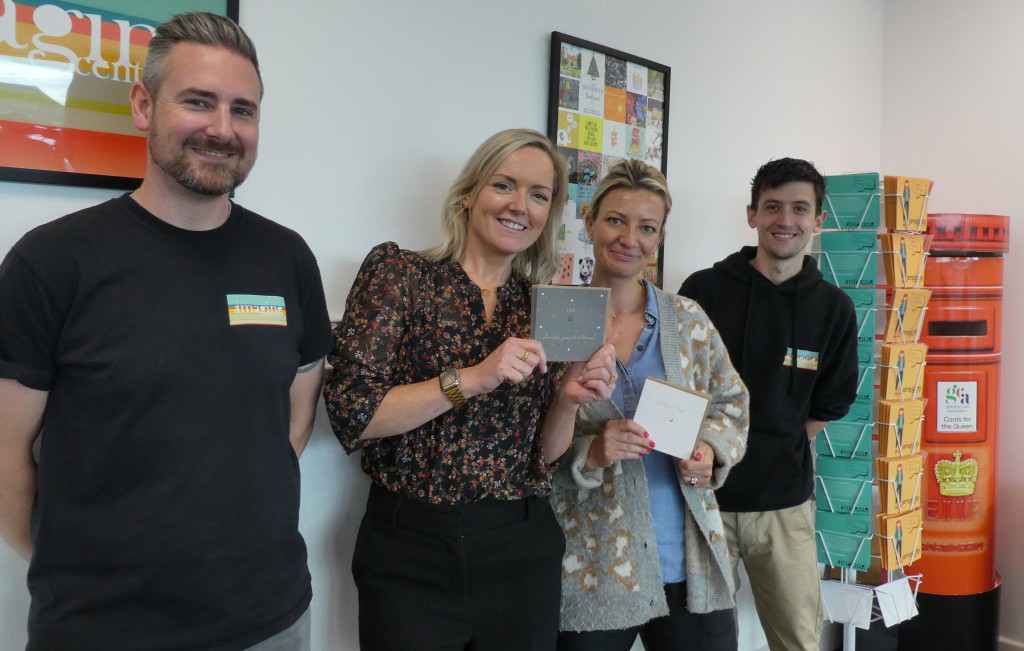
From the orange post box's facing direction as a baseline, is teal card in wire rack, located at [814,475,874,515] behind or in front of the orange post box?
in front

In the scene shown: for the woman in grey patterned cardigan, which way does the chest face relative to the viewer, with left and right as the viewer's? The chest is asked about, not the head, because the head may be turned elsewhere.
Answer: facing the viewer

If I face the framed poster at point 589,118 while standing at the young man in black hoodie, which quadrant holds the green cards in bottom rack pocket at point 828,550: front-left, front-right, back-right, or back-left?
back-right

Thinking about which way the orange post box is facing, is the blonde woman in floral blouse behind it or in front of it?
in front

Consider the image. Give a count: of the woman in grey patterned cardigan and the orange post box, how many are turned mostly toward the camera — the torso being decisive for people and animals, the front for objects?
2

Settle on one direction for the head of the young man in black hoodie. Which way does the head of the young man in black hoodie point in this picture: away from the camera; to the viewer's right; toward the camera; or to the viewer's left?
toward the camera

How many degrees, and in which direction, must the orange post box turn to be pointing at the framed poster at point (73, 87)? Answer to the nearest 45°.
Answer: approximately 45° to its right

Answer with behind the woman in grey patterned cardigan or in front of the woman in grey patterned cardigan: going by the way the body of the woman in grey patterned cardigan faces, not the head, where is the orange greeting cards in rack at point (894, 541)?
behind

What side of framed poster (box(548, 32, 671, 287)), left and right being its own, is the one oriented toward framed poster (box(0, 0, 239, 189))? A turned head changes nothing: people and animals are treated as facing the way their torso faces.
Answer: right

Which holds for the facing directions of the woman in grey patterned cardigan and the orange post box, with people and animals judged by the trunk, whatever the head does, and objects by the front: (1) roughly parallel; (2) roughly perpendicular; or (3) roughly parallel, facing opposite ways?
roughly parallel

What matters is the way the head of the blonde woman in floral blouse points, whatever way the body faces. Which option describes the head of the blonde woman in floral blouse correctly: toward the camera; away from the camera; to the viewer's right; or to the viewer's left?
toward the camera

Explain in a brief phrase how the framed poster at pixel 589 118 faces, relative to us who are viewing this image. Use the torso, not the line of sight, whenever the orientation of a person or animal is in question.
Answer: facing the viewer and to the right of the viewer

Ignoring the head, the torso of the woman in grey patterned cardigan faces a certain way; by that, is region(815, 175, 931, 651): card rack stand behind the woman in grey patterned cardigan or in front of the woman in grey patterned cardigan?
behind
